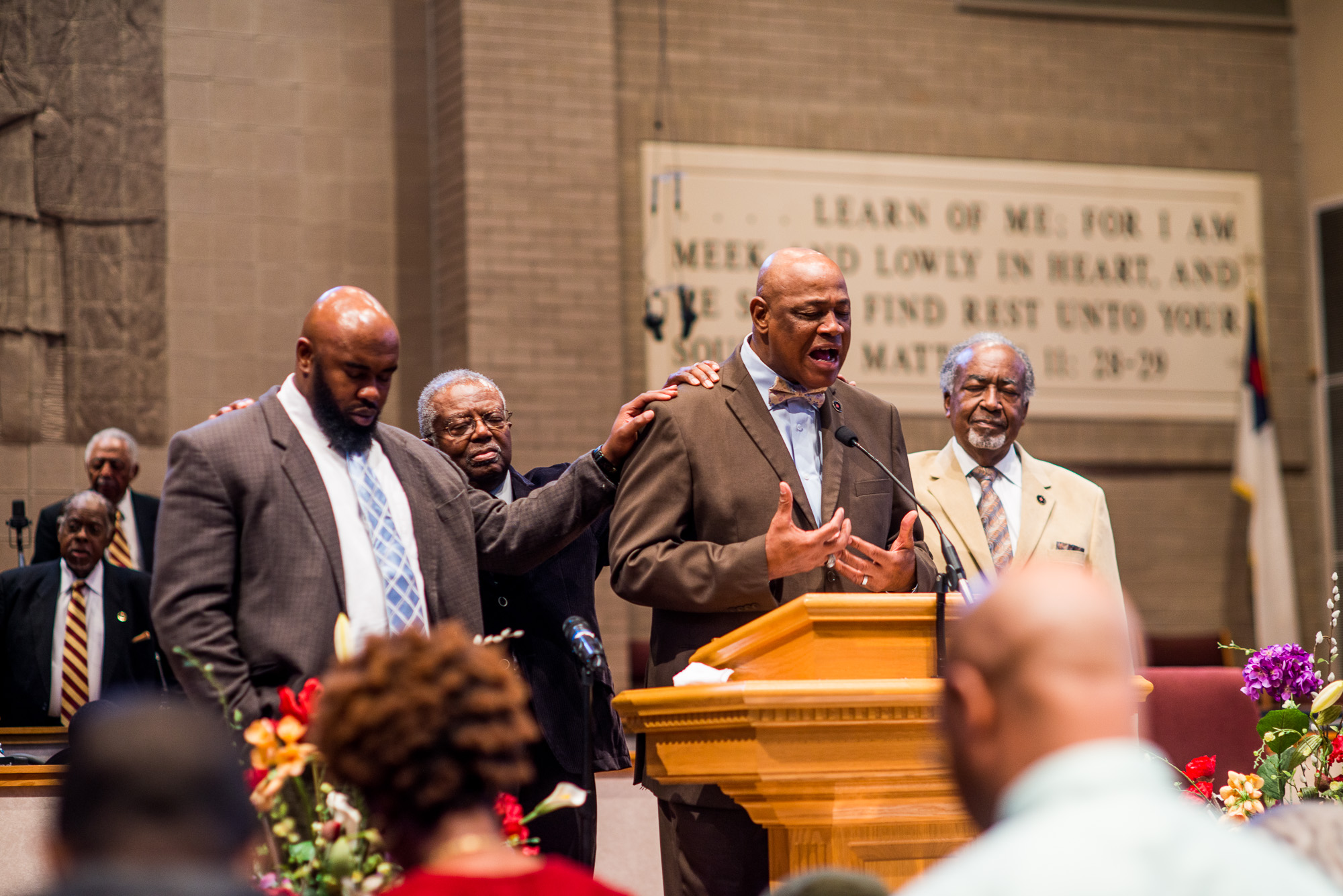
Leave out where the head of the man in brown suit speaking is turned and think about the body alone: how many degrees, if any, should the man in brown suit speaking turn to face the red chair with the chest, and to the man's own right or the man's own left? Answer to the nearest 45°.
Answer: approximately 90° to the man's own left

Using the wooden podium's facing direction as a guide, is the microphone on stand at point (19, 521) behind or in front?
behind

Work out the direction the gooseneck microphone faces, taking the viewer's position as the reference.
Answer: facing to the left of the viewer

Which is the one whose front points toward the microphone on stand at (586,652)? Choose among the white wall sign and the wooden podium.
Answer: the white wall sign

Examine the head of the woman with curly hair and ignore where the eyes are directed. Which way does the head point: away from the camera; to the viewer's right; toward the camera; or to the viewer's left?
away from the camera

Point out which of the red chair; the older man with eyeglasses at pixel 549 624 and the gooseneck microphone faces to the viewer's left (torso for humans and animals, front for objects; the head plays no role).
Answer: the gooseneck microphone

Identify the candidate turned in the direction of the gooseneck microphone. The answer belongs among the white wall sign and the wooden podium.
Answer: the white wall sign

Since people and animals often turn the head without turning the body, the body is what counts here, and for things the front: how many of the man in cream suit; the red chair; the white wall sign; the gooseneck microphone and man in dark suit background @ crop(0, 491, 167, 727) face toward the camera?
4

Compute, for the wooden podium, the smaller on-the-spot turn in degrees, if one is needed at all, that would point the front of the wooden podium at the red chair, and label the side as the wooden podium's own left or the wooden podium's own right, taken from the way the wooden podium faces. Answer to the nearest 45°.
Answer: approximately 90° to the wooden podium's own left

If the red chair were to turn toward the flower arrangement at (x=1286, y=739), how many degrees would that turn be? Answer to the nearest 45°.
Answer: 0° — it already faces it

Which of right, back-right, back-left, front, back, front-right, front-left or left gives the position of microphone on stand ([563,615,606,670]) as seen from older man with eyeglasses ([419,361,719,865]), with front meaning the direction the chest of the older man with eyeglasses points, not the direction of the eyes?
front-right

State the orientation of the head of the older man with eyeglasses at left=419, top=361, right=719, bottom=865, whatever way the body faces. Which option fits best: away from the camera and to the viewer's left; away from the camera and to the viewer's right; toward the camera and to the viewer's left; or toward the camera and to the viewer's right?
toward the camera and to the viewer's right

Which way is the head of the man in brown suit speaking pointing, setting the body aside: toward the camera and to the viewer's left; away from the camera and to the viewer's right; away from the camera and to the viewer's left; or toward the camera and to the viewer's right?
toward the camera and to the viewer's right

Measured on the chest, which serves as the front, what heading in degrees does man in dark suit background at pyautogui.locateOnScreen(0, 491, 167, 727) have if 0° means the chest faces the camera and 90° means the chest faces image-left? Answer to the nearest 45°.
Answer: approximately 0°

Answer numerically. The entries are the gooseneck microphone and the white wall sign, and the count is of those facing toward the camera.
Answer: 1

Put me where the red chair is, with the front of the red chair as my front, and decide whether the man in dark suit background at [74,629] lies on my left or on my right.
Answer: on my right
